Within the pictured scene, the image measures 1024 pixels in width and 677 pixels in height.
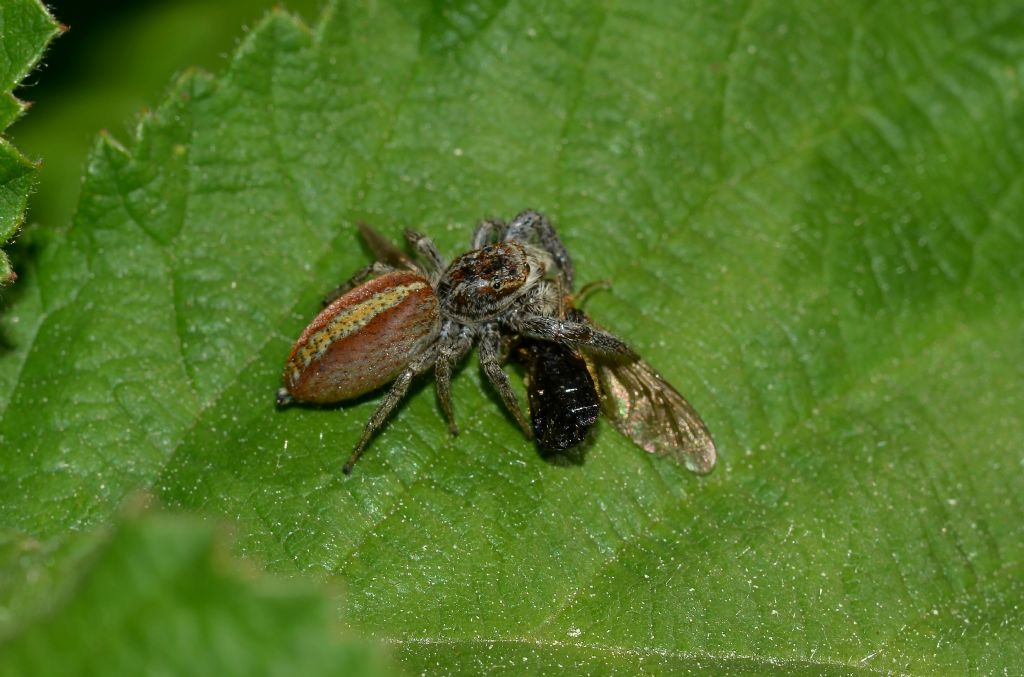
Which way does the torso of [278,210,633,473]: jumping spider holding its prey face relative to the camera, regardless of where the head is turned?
to the viewer's right

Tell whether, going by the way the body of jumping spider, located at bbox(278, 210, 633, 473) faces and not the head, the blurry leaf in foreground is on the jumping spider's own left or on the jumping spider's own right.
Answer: on the jumping spider's own right

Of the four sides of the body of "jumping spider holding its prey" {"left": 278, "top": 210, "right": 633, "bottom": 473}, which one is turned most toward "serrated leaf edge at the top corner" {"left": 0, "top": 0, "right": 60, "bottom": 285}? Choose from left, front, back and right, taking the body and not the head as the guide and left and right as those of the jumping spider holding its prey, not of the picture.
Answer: back
